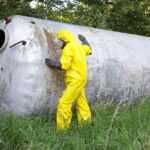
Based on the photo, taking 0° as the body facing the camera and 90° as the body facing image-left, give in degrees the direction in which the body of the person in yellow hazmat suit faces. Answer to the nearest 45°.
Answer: approximately 135°
